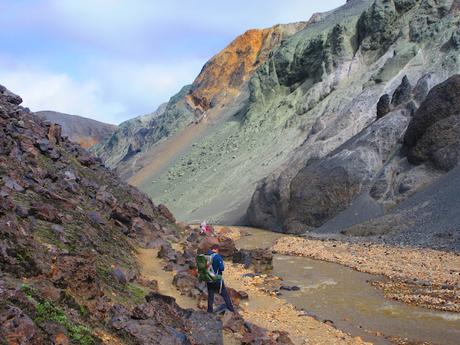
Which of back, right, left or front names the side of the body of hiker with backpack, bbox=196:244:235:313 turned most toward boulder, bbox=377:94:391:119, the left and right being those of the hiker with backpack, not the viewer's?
front

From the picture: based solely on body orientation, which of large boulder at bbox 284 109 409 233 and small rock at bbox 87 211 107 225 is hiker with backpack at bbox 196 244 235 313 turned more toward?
the large boulder

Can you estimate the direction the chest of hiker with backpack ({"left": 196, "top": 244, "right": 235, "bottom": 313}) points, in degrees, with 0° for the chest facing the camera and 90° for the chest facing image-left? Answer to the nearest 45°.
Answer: approximately 225°

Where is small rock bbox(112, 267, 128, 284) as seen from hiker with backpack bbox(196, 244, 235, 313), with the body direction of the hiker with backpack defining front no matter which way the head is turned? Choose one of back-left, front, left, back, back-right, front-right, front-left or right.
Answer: back-left

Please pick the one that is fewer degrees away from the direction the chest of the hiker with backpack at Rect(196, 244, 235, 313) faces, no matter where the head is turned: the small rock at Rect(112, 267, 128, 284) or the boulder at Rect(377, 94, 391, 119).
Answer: the boulder

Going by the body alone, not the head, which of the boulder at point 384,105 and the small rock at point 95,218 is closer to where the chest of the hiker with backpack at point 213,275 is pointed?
the boulder

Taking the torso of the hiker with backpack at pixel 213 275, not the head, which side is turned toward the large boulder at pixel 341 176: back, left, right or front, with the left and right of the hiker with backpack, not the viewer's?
front

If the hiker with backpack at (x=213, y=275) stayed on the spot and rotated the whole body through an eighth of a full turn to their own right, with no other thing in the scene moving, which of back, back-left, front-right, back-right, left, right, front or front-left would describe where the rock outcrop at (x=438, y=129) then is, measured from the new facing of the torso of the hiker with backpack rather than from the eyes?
front-left

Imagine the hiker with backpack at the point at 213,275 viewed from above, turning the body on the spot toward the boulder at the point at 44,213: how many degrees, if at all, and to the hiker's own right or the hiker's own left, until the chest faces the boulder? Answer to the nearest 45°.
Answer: approximately 90° to the hiker's own left
